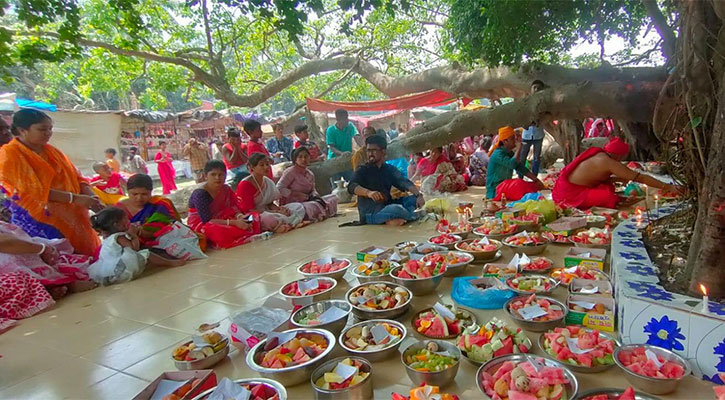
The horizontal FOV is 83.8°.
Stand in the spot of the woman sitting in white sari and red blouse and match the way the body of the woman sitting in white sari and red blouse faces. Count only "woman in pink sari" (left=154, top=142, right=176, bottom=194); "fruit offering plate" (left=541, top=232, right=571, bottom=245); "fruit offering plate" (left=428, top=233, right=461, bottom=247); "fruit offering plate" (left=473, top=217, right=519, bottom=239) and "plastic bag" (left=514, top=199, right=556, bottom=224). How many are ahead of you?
4

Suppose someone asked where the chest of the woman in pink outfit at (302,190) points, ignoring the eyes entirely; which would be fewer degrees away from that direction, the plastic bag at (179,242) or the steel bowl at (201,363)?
the steel bowl

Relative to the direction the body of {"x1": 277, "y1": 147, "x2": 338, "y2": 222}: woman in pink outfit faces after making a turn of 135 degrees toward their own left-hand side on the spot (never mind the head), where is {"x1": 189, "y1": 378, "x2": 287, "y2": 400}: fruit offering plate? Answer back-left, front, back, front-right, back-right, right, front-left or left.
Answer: back

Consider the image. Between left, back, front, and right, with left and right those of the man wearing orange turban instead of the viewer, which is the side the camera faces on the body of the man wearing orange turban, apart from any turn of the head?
right

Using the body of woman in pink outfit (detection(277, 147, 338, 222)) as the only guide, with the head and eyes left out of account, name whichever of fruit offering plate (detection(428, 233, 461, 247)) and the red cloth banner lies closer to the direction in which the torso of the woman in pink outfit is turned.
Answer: the fruit offering plate

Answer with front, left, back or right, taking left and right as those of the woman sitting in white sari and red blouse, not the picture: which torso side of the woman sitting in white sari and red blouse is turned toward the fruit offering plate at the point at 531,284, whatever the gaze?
front

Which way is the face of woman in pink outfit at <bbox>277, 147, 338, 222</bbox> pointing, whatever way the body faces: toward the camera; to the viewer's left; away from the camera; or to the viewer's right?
toward the camera

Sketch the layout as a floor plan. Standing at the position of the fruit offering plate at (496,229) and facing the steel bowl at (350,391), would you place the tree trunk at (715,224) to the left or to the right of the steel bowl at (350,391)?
left

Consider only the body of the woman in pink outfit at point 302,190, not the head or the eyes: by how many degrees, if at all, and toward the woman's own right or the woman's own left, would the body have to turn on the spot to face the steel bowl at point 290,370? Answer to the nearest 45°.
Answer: approximately 45° to the woman's own right

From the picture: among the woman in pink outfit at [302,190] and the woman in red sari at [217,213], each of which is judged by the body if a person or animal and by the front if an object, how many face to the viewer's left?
0

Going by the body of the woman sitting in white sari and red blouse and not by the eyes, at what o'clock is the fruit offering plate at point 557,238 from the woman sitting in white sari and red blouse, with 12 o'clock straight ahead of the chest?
The fruit offering plate is roughly at 12 o'clock from the woman sitting in white sari and red blouse.
